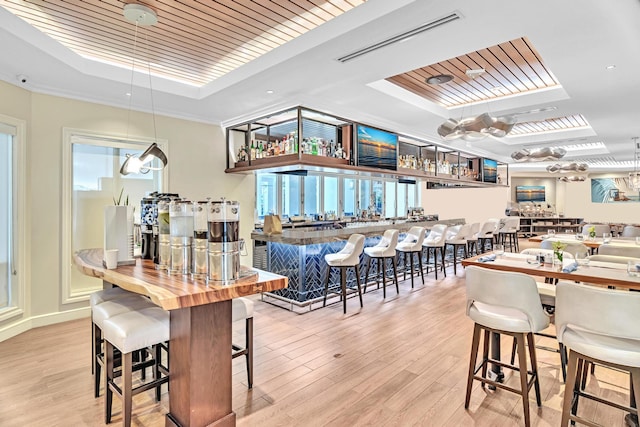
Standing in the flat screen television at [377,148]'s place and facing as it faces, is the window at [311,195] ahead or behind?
behind

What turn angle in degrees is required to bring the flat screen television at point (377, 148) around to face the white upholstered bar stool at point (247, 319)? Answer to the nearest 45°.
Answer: approximately 45° to its right

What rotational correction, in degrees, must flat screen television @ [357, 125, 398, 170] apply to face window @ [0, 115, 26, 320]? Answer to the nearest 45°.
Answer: approximately 90° to its right

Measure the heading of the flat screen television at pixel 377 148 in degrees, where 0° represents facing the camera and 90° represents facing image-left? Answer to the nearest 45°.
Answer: approximately 315°

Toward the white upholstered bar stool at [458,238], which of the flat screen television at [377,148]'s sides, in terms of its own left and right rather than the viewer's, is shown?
left

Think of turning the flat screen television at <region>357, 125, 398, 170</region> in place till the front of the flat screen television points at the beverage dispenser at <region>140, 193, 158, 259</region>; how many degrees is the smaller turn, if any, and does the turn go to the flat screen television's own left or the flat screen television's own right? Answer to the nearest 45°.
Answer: approximately 90° to the flat screen television's own right

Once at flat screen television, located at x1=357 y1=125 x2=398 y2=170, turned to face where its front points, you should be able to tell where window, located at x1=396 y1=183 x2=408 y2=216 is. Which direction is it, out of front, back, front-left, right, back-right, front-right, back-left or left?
back-left

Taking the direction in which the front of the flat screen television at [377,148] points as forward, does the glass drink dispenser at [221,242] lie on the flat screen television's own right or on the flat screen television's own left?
on the flat screen television's own right

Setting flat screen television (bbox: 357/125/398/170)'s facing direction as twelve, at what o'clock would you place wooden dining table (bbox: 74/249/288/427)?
The wooden dining table is roughly at 2 o'clock from the flat screen television.

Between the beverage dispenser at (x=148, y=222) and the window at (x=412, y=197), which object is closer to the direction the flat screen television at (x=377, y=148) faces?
the beverage dispenser
